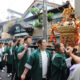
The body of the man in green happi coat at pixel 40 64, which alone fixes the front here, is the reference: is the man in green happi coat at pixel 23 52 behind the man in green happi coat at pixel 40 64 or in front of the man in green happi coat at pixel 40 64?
behind

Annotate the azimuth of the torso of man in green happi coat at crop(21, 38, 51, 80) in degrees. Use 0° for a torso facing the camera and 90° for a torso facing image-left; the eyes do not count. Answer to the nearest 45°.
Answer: approximately 315°
